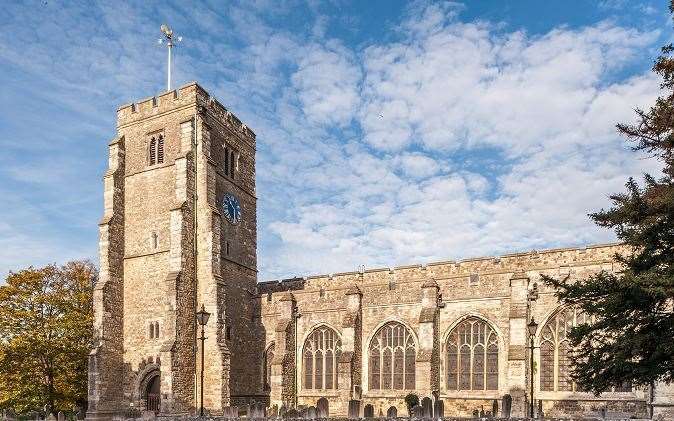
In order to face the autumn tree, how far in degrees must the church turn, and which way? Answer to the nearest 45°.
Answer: approximately 45° to its right

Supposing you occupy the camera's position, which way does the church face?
facing the viewer and to the left of the viewer

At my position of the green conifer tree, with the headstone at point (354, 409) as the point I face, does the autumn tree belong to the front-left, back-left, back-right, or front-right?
front-right

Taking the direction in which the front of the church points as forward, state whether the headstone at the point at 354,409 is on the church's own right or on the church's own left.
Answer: on the church's own left
